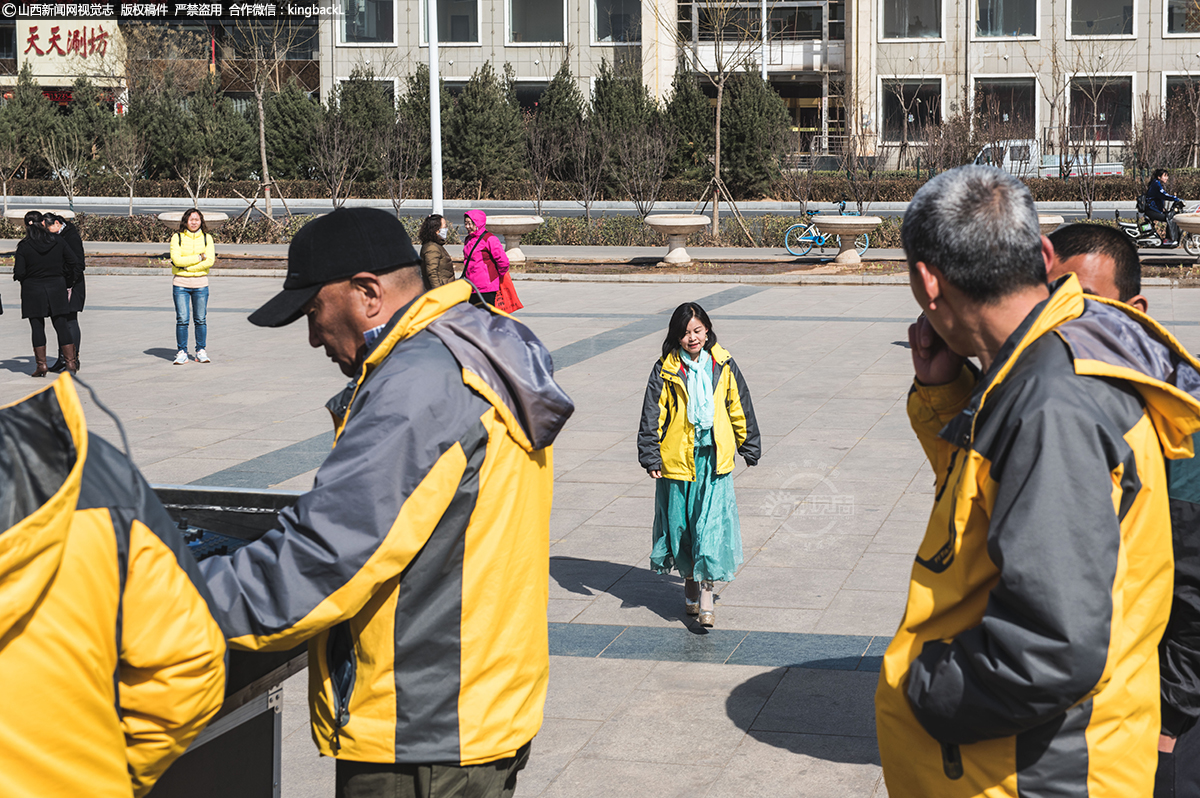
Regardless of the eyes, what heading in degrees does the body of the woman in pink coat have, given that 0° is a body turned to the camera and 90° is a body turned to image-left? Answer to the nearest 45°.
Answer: approximately 45°

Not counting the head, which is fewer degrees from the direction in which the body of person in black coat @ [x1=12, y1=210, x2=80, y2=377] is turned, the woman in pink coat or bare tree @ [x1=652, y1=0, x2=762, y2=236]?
the bare tree

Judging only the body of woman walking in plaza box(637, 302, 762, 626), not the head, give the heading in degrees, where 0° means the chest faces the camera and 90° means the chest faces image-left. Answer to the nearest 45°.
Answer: approximately 0°

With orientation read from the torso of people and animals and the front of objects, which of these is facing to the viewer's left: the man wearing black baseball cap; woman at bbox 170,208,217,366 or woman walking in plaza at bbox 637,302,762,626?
the man wearing black baseball cap

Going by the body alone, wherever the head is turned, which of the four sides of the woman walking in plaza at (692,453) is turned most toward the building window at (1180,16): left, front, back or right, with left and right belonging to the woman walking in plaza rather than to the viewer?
back

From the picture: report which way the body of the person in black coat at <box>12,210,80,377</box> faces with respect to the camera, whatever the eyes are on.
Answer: away from the camera

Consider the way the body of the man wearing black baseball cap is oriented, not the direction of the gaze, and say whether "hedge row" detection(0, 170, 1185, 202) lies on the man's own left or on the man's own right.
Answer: on the man's own right

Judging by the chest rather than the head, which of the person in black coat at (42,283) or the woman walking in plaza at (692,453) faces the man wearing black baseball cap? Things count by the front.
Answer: the woman walking in plaza

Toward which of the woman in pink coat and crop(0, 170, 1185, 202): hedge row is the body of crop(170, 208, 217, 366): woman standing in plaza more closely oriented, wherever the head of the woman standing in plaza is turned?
the woman in pink coat
